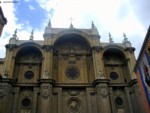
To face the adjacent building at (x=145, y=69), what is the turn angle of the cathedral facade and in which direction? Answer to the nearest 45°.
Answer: approximately 45° to its left

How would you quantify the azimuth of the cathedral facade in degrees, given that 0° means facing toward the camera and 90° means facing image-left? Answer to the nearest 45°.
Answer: approximately 0°
